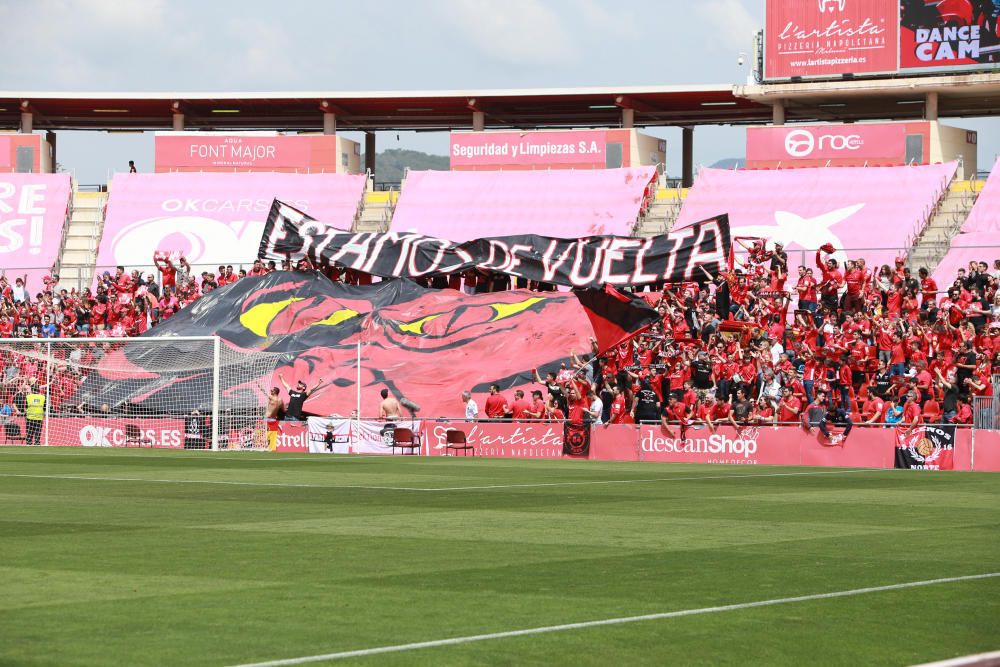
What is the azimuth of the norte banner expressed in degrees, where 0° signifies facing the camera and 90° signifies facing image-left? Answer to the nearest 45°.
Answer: approximately 0°

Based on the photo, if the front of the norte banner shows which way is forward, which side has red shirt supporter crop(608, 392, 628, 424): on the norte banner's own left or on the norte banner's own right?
on the norte banner's own right

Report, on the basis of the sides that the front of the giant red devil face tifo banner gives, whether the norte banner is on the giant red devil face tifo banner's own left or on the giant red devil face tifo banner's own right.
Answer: on the giant red devil face tifo banner's own left

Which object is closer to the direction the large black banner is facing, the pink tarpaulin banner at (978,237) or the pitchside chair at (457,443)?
the pitchside chair

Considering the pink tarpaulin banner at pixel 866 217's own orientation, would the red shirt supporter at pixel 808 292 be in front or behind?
in front

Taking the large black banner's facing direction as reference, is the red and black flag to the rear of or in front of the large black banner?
in front

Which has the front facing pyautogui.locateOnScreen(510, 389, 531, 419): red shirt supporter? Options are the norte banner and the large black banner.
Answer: the large black banner

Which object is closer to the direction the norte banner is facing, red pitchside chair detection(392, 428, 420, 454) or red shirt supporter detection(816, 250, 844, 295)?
the red pitchside chair

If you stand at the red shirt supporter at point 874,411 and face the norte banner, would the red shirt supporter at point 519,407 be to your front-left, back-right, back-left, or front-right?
back-right
